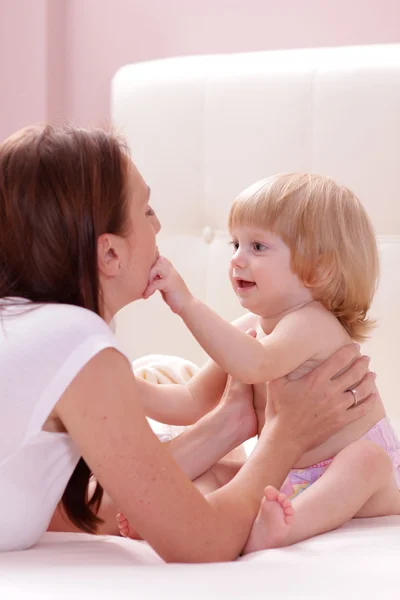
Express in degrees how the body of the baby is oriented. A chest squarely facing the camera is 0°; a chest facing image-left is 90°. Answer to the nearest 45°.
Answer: approximately 45°

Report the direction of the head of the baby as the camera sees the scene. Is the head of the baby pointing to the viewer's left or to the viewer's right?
to the viewer's left
